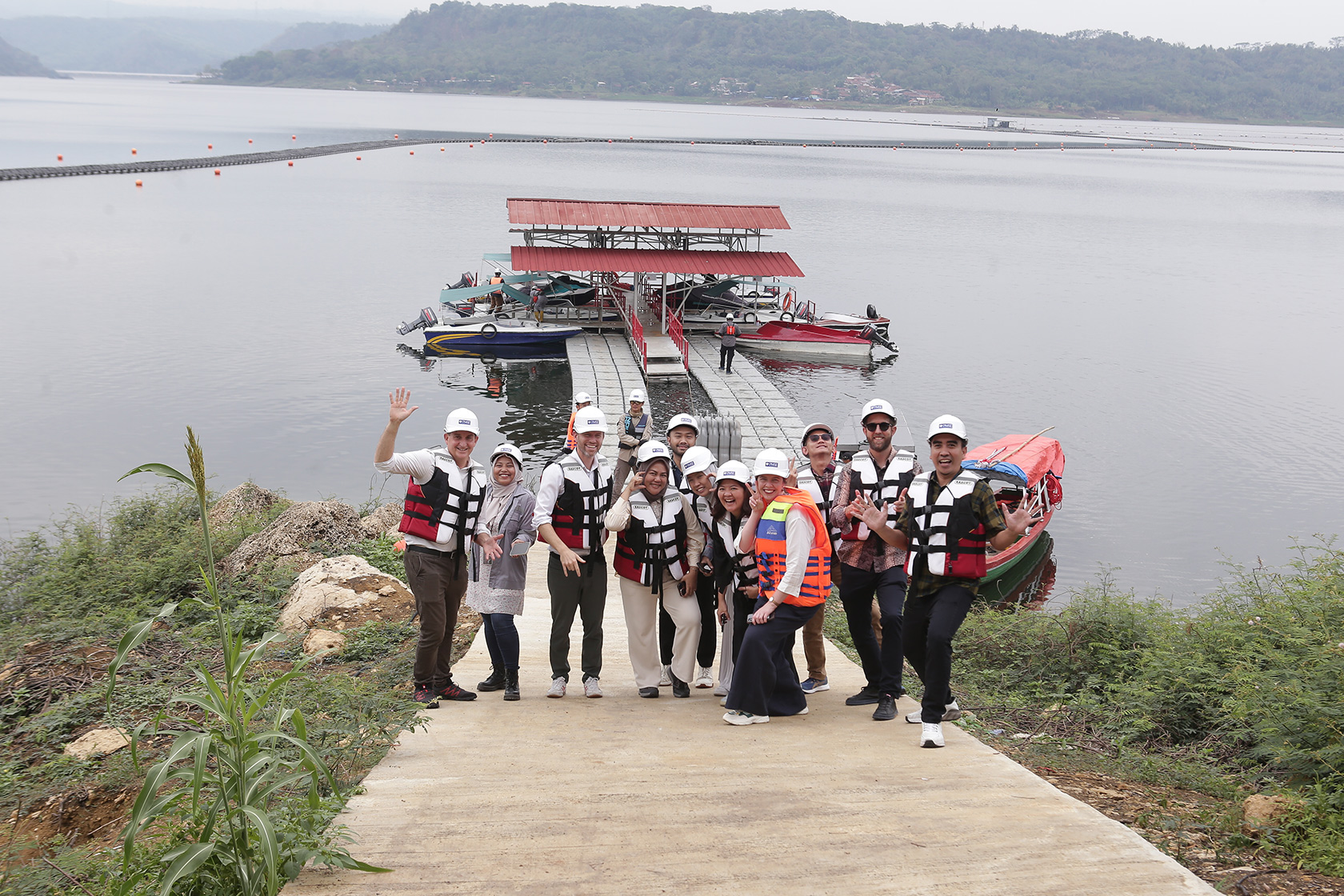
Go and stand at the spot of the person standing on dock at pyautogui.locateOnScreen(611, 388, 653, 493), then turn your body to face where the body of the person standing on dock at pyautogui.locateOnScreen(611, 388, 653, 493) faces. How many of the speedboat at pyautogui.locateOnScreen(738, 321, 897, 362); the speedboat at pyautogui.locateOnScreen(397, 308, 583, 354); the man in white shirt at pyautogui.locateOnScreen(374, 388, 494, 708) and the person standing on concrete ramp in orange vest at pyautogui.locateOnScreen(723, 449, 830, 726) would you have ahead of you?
2

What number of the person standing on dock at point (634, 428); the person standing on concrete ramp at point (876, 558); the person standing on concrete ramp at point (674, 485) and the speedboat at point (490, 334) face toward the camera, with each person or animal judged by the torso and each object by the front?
3

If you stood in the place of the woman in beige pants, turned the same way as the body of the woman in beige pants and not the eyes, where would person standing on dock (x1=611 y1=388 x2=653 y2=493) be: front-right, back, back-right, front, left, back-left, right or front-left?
back

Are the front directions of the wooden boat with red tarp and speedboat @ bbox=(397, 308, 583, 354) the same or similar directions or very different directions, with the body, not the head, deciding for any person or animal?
very different directions

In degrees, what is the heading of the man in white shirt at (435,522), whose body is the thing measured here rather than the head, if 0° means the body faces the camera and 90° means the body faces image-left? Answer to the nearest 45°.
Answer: approximately 315°

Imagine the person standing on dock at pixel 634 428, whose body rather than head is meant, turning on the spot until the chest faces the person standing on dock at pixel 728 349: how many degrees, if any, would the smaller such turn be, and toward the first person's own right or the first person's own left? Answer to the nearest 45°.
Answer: approximately 180°

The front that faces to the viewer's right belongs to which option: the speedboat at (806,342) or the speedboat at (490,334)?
the speedboat at (490,334)

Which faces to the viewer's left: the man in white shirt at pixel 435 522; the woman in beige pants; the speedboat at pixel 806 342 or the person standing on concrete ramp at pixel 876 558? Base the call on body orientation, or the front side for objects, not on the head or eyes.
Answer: the speedboat

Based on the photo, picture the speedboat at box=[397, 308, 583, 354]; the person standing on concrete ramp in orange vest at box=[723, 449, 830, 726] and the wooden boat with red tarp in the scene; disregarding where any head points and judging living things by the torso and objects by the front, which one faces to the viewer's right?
the speedboat
